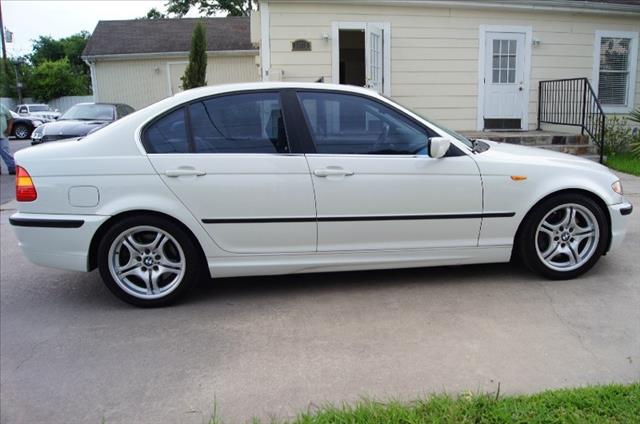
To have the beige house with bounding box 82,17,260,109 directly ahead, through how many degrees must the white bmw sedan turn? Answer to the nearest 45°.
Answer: approximately 90° to its left

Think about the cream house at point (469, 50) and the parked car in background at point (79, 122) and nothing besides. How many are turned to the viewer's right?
0

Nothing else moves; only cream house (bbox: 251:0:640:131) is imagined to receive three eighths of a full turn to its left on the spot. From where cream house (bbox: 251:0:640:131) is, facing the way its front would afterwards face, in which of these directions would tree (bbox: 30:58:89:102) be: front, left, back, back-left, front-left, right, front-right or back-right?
left

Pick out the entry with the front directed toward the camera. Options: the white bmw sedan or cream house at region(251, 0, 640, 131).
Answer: the cream house

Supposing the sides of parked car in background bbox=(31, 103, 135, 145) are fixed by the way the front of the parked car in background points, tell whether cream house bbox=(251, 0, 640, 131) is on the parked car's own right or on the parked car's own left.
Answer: on the parked car's own left

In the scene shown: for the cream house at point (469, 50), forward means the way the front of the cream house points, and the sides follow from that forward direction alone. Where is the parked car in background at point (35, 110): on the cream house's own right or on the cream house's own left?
on the cream house's own right

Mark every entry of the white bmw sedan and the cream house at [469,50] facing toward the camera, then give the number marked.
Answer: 1

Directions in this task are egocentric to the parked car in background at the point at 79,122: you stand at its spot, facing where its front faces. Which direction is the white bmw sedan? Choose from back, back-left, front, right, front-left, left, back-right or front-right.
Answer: front-left

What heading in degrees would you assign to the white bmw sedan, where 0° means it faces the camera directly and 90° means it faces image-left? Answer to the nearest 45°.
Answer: approximately 270°

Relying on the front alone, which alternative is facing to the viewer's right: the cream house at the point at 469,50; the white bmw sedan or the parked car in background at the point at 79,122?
the white bmw sedan

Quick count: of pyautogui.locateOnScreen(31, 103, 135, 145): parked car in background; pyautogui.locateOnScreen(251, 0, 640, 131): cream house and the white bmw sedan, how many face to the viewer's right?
1

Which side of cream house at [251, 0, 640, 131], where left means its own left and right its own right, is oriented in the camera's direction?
front

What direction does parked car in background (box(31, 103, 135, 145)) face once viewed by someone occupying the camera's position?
facing the viewer and to the left of the viewer

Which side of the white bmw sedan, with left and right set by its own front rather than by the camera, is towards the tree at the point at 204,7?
left

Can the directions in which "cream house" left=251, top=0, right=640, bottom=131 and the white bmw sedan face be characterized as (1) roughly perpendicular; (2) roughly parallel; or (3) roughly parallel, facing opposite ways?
roughly perpendicular

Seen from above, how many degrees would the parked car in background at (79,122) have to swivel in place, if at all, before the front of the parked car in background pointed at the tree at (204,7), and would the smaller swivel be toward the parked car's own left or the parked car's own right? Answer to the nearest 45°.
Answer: approximately 135° to the parked car's own right
